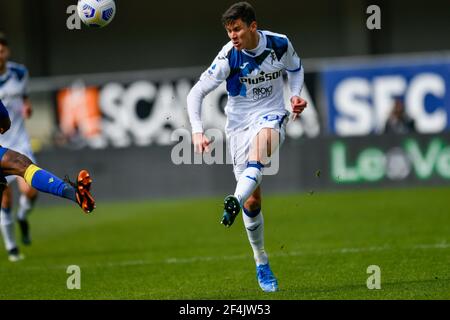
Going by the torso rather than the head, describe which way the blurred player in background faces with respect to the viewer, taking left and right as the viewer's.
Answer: facing the viewer

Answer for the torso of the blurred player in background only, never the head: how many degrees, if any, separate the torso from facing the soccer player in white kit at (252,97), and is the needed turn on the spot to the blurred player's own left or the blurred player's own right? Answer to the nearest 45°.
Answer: approximately 45° to the blurred player's own left

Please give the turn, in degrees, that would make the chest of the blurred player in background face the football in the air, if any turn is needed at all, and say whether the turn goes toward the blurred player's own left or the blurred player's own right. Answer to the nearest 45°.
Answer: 0° — they already face it

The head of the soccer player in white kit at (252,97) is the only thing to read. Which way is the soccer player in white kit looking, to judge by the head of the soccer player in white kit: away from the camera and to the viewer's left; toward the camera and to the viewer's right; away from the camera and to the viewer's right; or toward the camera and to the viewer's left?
toward the camera and to the viewer's left

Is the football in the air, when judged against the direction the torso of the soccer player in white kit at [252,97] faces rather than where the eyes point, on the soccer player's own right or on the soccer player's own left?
on the soccer player's own right

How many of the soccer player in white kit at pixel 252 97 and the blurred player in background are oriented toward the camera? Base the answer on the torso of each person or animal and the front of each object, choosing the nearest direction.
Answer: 2

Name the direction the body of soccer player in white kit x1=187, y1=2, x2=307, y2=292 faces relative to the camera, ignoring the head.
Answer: toward the camera

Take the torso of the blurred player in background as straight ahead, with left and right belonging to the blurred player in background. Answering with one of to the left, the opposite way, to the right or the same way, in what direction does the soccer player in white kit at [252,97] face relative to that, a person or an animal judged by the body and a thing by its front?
the same way

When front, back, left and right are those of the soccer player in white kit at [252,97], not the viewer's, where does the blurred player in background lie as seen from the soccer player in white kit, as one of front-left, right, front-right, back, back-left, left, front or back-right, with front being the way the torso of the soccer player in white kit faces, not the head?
back-right
